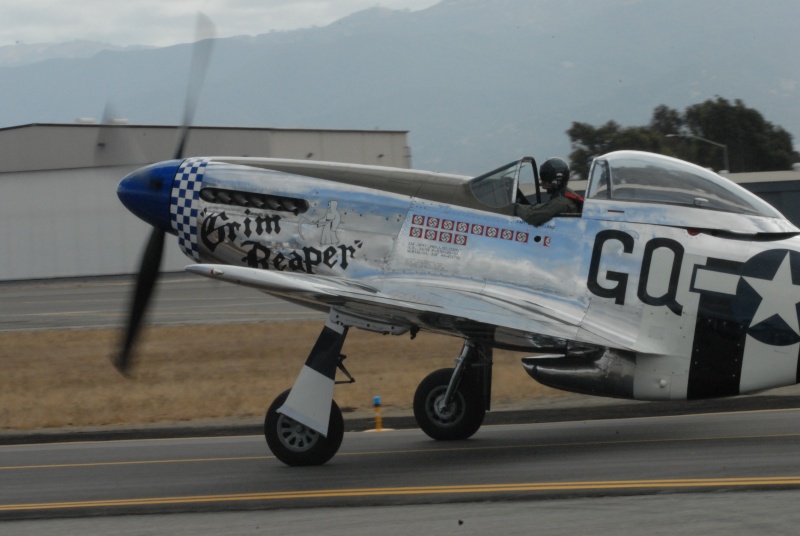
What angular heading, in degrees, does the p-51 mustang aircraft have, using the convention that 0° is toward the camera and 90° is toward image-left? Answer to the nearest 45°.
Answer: approximately 90°

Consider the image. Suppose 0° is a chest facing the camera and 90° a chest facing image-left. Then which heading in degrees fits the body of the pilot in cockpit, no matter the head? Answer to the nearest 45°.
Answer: approximately 90°

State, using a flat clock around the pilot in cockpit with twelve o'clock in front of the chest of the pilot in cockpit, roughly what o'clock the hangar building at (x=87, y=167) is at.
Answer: The hangar building is roughly at 2 o'clock from the pilot in cockpit.

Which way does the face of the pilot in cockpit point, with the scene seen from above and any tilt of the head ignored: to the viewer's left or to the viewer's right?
to the viewer's left
